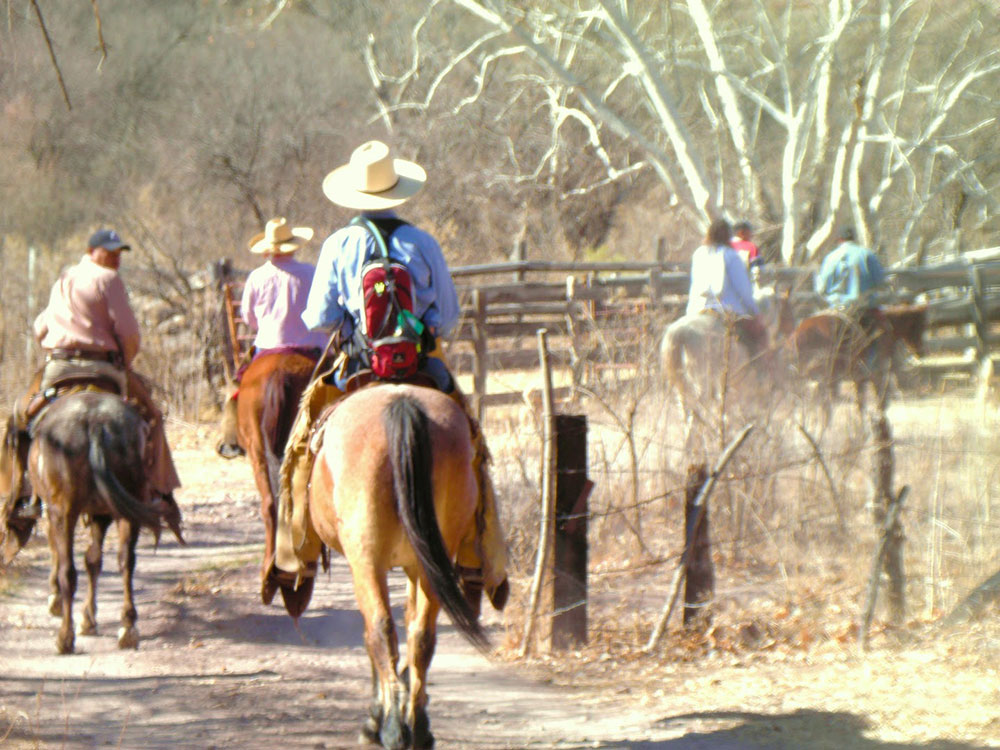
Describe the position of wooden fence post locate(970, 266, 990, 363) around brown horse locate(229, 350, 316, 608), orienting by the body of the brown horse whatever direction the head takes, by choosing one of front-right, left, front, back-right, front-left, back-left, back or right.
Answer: front-right

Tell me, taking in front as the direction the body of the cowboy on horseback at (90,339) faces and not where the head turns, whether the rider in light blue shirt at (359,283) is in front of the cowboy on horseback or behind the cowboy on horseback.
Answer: behind

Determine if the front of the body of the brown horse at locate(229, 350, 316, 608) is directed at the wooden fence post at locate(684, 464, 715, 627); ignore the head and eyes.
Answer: no

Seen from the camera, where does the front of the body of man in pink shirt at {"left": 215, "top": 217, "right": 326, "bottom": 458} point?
away from the camera

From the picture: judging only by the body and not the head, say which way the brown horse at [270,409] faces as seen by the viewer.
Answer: away from the camera

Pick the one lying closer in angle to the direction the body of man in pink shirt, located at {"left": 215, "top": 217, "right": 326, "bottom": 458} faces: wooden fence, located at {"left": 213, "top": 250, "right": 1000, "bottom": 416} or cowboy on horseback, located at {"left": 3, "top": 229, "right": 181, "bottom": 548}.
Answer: the wooden fence

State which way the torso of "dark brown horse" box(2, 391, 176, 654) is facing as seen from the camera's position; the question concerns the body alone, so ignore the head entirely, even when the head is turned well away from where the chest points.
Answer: away from the camera

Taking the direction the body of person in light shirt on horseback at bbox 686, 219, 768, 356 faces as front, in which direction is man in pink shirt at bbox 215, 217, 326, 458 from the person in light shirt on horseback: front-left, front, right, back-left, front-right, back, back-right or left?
back

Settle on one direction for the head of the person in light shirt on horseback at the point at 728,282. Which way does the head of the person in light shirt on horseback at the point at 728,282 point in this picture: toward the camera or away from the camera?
away from the camera

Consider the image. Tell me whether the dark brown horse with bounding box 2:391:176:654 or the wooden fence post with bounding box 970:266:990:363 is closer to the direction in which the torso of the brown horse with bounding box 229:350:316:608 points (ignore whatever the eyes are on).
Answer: the wooden fence post

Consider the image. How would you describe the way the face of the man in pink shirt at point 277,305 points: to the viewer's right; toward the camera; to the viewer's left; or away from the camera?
away from the camera

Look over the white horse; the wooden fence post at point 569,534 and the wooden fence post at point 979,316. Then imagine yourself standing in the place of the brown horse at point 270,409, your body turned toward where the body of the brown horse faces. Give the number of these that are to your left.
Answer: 0
